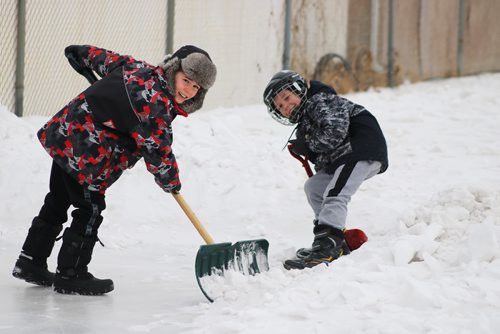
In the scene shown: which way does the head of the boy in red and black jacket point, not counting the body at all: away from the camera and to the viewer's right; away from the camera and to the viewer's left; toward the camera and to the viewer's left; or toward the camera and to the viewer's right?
toward the camera and to the viewer's right

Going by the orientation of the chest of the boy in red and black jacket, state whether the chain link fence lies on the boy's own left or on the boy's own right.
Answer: on the boy's own left

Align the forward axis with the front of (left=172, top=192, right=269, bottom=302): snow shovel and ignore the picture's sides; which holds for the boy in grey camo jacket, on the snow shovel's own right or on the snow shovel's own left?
on the snow shovel's own left

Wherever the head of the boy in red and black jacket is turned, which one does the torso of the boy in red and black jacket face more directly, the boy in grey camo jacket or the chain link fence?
the boy in grey camo jacket

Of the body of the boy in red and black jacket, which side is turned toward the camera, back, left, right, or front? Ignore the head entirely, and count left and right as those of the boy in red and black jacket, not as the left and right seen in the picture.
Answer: right

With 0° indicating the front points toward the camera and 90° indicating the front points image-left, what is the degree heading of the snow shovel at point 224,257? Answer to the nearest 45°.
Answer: approximately 315°

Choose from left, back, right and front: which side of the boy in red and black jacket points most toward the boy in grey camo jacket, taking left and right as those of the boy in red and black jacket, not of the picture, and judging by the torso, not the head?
front

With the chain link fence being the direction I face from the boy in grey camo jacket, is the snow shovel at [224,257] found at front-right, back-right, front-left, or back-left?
back-left

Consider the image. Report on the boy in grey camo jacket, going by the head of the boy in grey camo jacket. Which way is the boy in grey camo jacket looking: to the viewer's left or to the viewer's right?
to the viewer's left

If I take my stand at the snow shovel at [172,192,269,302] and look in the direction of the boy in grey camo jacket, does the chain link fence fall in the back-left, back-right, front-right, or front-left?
front-left
